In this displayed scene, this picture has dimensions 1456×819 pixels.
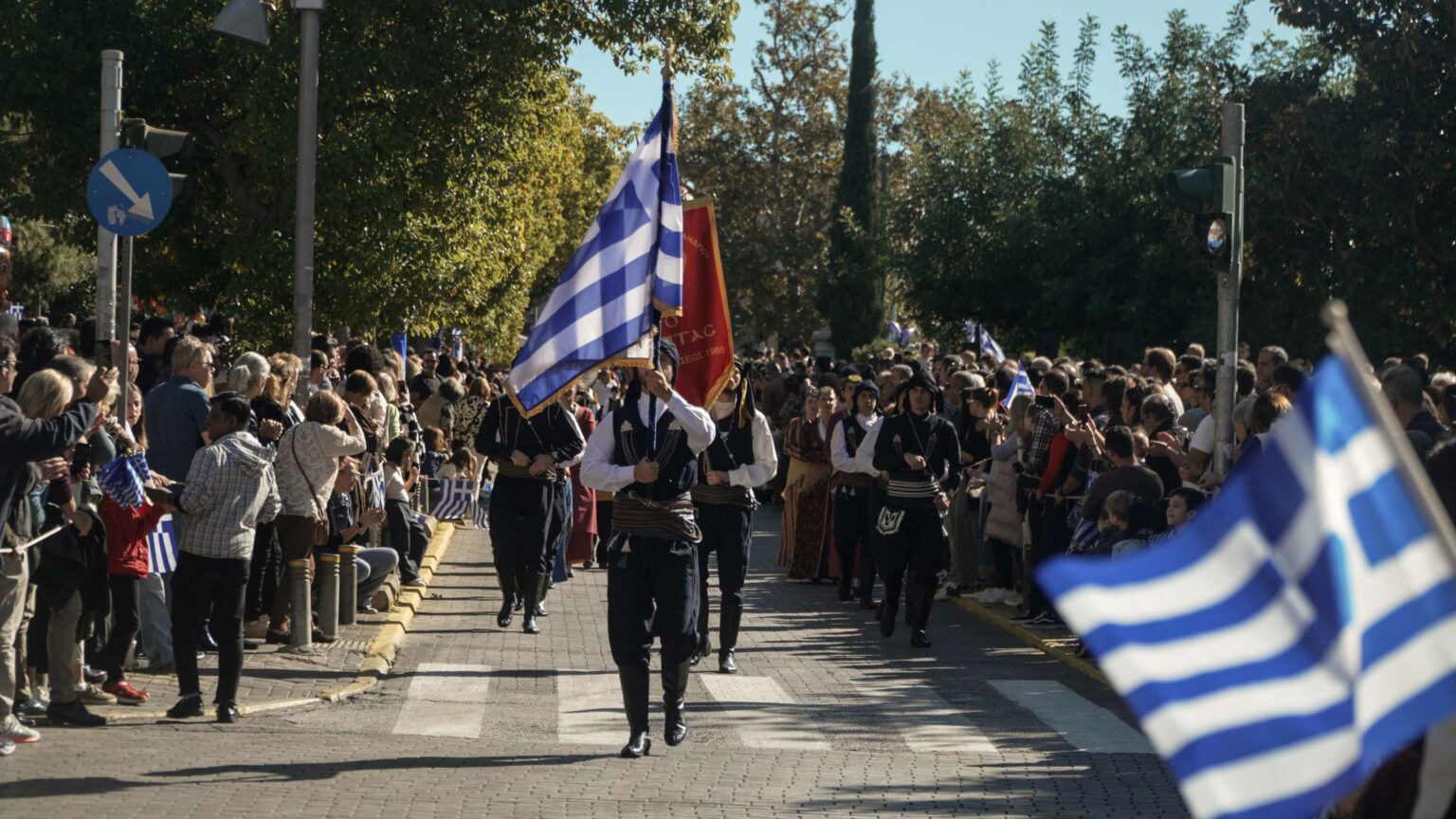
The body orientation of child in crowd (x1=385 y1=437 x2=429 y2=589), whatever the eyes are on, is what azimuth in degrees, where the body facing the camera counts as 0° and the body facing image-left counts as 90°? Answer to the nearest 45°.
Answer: approximately 270°

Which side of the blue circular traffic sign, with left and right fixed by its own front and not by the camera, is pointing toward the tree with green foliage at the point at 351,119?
back

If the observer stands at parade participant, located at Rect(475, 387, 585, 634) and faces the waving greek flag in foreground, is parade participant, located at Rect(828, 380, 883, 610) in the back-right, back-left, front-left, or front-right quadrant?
back-left

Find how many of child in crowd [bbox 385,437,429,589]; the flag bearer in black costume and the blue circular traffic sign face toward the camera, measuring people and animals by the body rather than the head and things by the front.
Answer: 2

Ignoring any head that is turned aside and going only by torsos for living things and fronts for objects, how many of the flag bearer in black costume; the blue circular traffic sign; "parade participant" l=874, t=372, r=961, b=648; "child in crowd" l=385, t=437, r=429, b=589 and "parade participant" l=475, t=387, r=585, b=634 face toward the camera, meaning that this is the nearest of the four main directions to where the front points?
4

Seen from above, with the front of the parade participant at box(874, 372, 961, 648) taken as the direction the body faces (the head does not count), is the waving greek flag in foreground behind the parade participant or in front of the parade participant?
in front

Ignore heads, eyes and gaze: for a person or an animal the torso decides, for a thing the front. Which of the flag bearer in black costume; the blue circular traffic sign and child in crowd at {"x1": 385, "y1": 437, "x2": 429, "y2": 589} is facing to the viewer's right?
the child in crowd

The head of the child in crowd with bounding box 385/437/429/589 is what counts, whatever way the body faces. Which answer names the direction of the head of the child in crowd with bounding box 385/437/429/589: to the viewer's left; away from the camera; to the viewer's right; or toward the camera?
to the viewer's right

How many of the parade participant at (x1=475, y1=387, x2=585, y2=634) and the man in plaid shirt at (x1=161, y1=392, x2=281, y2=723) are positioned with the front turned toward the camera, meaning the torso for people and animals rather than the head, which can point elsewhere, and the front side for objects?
1

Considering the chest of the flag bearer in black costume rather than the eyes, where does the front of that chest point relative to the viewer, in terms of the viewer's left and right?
facing the viewer

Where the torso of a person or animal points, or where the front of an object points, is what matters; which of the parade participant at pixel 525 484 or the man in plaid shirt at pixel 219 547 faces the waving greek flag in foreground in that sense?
the parade participant

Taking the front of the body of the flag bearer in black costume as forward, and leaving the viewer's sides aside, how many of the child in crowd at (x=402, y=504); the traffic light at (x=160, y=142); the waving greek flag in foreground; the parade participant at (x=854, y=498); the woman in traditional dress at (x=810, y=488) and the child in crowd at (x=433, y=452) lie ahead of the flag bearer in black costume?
1

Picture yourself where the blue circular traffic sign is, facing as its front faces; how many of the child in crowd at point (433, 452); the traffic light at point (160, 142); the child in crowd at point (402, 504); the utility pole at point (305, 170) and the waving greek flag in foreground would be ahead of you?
1

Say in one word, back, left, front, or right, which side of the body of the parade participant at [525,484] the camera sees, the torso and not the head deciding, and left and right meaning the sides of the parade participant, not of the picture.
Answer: front

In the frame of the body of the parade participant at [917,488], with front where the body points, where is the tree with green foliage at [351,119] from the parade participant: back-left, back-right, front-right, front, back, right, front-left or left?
back-right
